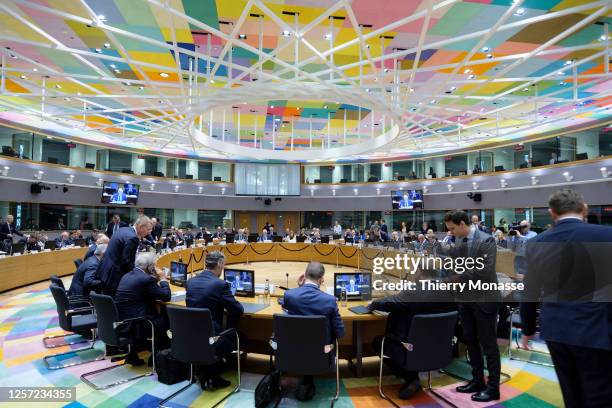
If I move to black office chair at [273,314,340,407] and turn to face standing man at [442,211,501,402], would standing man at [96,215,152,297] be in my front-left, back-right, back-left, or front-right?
back-left

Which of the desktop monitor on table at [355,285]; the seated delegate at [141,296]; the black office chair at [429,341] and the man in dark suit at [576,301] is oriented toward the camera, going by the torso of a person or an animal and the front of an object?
the desktop monitor on table

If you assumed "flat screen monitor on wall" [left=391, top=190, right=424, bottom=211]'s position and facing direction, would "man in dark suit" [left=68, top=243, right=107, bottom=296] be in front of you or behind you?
in front

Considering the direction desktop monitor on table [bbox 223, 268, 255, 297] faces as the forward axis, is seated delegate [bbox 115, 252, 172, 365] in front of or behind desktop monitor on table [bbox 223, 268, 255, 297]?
in front

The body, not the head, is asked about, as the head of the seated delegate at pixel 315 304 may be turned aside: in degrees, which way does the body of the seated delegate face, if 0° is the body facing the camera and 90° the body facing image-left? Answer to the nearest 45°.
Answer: approximately 180°

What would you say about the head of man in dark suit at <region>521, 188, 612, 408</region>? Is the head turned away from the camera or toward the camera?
away from the camera

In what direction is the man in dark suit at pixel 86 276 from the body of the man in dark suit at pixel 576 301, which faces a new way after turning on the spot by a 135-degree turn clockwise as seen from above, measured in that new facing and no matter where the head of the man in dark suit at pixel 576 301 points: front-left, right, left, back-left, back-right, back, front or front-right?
back-right

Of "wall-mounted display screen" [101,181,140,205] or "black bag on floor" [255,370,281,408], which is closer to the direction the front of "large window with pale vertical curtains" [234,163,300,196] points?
the black bag on floor

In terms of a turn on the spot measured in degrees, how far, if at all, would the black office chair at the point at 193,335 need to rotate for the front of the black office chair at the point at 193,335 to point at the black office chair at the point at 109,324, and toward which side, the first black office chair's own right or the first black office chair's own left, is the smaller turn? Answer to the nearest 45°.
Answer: approximately 90° to the first black office chair's own left

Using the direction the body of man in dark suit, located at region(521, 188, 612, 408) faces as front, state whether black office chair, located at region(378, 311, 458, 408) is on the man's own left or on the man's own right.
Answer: on the man's own left

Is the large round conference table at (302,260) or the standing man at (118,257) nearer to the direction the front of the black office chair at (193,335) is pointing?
the large round conference table

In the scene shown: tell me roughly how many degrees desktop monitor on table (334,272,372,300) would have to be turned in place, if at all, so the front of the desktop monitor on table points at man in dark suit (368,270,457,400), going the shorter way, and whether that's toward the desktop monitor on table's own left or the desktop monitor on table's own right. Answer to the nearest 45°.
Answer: approximately 45° to the desktop monitor on table's own left
